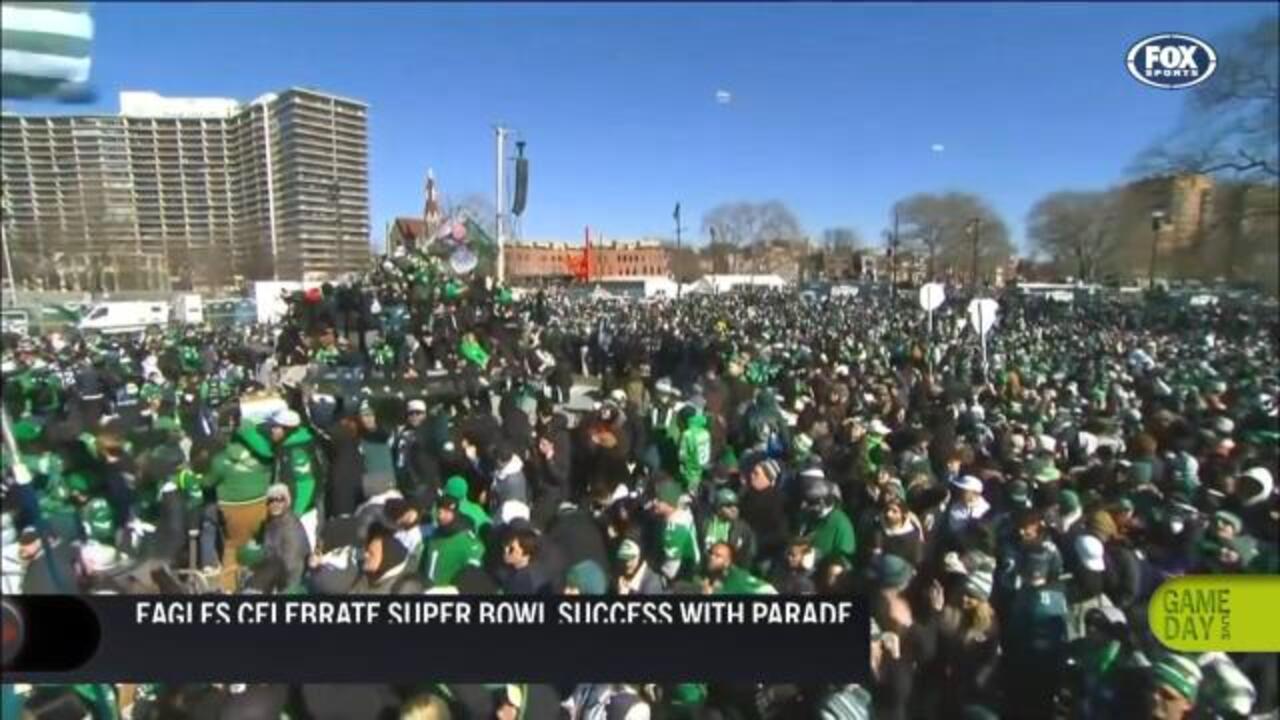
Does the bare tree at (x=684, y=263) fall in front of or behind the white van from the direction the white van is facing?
behind

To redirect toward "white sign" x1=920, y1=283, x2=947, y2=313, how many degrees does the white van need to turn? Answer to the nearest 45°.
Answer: approximately 135° to its left

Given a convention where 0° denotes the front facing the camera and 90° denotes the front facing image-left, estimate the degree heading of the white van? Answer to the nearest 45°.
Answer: approximately 90°

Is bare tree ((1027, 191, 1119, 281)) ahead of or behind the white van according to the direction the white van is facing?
behind

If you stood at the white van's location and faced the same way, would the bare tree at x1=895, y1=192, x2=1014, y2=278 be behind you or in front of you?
behind
